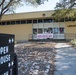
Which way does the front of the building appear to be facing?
toward the camera

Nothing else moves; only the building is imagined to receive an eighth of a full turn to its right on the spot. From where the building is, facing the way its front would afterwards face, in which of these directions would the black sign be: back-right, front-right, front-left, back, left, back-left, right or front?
front-left
